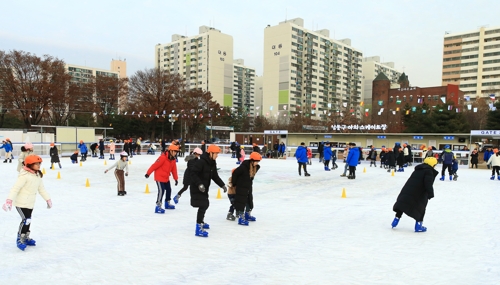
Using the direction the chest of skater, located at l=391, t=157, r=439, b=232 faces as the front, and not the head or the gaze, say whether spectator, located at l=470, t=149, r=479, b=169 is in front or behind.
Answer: in front

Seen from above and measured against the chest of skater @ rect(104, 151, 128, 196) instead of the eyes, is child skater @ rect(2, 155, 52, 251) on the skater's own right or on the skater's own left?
on the skater's own right

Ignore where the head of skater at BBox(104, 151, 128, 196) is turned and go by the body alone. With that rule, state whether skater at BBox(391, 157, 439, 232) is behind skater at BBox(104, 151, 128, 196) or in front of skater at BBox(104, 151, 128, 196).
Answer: in front

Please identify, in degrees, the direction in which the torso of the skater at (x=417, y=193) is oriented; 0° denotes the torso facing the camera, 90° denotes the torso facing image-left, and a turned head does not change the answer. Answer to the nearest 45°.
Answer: approximately 225°

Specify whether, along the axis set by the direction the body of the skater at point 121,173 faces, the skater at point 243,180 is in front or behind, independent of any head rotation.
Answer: in front

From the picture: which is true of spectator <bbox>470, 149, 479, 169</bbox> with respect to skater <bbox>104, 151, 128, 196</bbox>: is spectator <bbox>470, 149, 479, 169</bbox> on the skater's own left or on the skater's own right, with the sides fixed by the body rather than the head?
on the skater's own left
